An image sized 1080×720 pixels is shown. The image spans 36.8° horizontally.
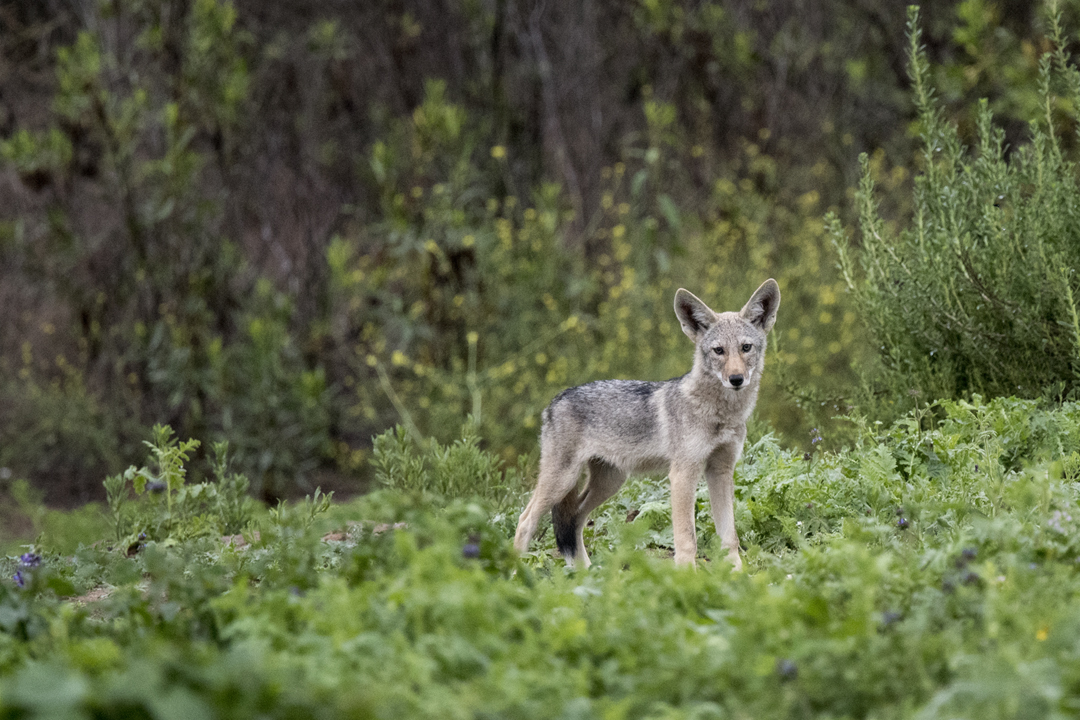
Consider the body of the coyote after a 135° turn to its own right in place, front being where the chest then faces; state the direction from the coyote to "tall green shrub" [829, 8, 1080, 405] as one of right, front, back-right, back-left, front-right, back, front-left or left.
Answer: back-right

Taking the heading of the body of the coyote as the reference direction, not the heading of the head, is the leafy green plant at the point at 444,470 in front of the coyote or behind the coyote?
behind

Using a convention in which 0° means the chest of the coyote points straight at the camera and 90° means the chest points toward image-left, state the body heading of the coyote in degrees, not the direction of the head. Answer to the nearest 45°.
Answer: approximately 315°

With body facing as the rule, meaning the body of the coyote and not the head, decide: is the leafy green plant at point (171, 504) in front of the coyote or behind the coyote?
behind
